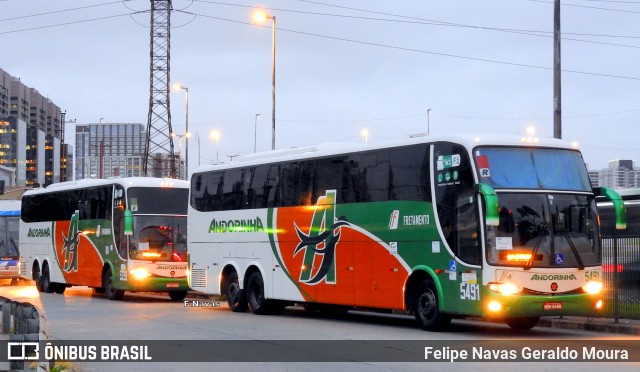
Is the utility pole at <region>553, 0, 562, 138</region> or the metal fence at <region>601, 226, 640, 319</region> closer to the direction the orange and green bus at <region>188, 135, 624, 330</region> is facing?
the metal fence

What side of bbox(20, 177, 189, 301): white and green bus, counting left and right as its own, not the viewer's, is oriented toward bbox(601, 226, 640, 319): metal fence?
front

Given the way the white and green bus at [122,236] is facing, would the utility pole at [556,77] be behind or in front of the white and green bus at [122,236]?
in front

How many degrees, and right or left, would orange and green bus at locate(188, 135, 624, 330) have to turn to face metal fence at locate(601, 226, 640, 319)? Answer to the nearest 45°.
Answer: approximately 90° to its left

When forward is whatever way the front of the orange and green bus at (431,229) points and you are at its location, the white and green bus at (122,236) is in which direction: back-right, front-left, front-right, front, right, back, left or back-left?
back

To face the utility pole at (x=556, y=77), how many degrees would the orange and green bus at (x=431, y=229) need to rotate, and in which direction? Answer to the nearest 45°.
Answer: approximately 90° to its left

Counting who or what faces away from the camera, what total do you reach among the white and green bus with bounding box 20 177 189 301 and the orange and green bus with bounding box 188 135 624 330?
0

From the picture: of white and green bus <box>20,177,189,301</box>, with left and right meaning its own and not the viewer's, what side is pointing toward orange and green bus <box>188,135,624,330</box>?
front

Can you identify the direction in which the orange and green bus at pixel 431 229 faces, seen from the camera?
facing the viewer and to the right of the viewer
